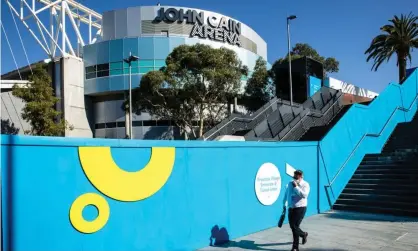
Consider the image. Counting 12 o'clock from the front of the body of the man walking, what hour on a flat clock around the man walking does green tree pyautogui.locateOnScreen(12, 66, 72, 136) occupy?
The green tree is roughly at 3 o'clock from the man walking.

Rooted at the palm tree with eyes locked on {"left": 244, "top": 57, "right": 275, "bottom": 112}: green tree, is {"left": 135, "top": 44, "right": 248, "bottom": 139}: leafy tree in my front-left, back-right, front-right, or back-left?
front-left

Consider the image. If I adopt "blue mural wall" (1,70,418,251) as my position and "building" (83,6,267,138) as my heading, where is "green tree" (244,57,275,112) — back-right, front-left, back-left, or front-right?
front-right

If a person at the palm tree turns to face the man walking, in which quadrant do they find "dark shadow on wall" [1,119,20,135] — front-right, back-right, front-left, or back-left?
front-right

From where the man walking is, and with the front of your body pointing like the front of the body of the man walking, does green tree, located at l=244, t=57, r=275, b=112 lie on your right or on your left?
on your right

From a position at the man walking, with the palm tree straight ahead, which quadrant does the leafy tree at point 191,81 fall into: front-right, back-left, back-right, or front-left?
front-left

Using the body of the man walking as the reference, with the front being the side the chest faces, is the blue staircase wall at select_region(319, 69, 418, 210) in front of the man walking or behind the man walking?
behind

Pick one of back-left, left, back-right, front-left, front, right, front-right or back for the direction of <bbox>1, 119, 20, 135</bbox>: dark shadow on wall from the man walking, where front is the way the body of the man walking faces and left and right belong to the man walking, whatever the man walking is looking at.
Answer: right

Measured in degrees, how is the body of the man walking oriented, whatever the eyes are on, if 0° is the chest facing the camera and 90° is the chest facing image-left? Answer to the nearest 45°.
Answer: approximately 45°

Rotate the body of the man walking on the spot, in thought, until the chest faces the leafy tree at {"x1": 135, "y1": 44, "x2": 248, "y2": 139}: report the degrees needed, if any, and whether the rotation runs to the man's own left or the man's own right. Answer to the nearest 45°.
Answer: approximately 135° to the man's own right

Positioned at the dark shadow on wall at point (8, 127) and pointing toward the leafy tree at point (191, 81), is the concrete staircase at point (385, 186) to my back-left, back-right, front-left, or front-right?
front-right

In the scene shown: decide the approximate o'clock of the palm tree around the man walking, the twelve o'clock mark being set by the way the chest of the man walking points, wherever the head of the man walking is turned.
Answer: The palm tree is roughly at 5 o'clock from the man walking.
